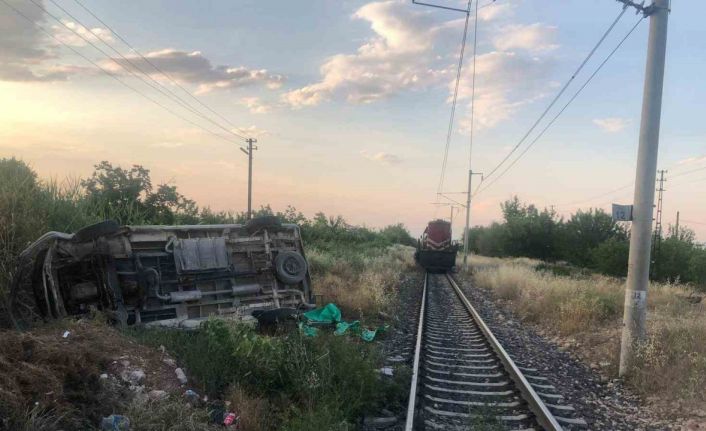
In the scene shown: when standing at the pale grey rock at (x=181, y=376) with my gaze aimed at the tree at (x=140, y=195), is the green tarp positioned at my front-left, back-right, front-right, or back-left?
front-right

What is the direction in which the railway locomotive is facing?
toward the camera

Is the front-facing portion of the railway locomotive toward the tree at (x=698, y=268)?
no

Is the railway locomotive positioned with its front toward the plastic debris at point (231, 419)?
yes

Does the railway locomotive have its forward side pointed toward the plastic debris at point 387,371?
yes

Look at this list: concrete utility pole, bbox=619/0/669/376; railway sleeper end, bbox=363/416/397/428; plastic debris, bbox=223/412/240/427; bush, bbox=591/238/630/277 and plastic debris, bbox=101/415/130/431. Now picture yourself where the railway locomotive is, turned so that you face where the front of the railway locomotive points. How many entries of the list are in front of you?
4

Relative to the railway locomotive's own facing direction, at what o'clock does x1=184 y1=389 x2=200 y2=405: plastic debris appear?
The plastic debris is roughly at 12 o'clock from the railway locomotive.

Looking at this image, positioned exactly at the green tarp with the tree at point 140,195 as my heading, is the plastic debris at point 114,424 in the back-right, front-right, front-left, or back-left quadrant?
back-left

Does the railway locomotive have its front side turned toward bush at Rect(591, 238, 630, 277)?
no

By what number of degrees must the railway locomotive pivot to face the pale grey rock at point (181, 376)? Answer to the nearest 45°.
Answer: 0° — it already faces it

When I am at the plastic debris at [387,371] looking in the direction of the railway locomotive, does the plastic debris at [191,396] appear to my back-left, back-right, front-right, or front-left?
back-left

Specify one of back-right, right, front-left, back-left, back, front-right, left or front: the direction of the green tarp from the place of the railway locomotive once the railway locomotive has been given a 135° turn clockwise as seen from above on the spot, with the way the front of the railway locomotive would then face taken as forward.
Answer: back-left

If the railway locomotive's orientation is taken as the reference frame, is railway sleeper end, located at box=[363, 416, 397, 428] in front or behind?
in front

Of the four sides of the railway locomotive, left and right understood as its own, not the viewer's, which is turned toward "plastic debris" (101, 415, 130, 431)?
front

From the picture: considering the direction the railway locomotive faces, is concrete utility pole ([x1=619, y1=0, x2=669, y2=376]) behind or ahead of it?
ahead
